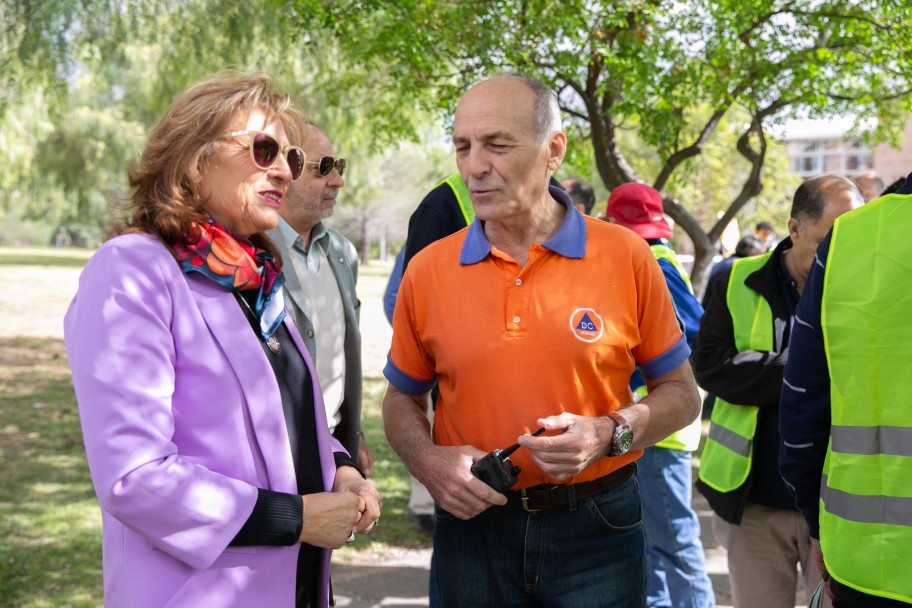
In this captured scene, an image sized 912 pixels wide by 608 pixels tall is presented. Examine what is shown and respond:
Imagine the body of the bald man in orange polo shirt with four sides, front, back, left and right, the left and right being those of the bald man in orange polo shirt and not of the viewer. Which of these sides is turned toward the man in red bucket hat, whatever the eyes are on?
back

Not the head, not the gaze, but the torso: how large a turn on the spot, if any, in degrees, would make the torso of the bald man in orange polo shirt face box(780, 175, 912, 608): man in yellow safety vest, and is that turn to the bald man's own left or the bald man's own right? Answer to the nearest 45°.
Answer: approximately 45° to the bald man's own left

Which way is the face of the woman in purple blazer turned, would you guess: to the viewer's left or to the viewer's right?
to the viewer's right

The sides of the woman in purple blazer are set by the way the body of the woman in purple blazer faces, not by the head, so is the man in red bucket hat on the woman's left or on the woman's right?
on the woman's left

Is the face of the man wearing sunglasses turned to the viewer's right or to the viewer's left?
to the viewer's right

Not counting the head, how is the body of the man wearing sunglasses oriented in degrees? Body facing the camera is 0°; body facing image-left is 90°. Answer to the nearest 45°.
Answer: approximately 315°
